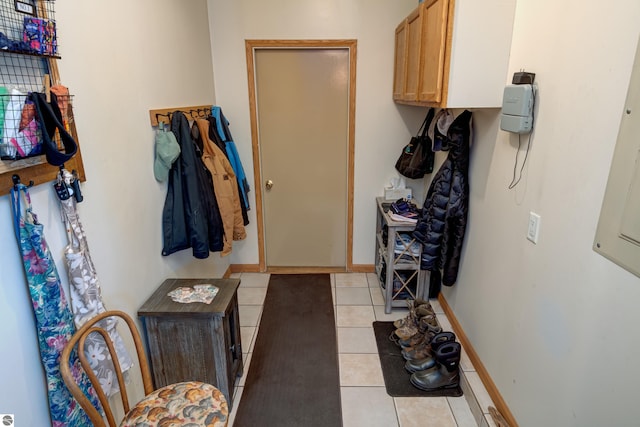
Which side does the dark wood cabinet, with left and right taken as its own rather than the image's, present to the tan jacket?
left

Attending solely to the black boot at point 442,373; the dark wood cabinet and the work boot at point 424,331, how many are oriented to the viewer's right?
1

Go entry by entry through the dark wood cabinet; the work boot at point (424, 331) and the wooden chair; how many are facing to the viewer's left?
1

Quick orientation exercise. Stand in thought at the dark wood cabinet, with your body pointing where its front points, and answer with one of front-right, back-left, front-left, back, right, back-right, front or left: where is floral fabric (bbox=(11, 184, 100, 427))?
back-right

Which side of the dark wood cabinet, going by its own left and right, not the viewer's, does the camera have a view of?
right

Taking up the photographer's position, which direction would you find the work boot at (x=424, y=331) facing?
facing to the left of the viewer

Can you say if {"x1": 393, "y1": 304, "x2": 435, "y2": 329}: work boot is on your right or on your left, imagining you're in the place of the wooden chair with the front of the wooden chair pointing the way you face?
on your left

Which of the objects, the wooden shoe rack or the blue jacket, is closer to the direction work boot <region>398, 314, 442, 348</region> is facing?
the blue jacket

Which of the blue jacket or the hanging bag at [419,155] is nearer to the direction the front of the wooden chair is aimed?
the hanging bag

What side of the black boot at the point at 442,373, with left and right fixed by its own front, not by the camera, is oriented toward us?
left
